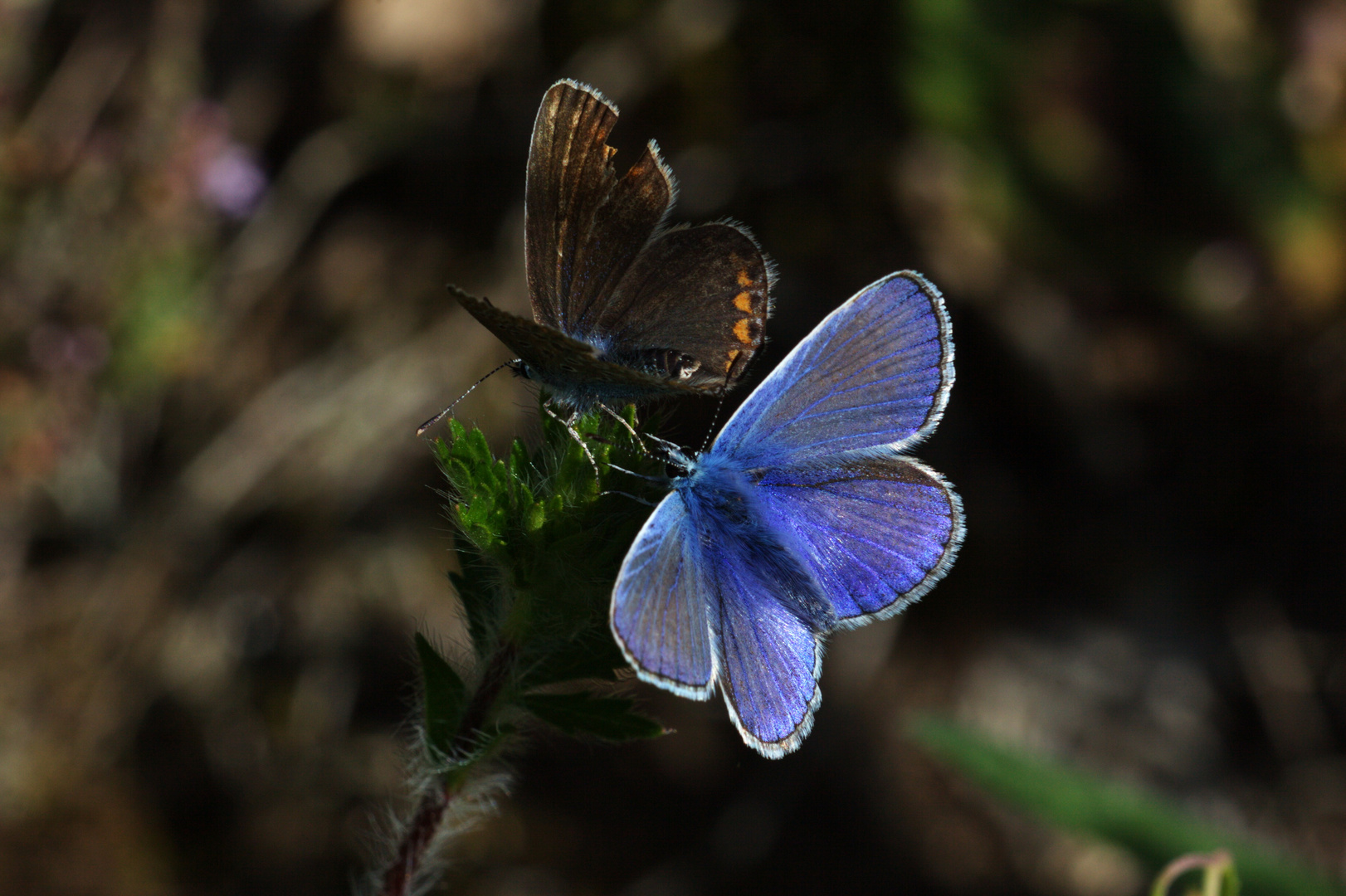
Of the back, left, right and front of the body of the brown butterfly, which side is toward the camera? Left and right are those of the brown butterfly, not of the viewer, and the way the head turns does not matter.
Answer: left
